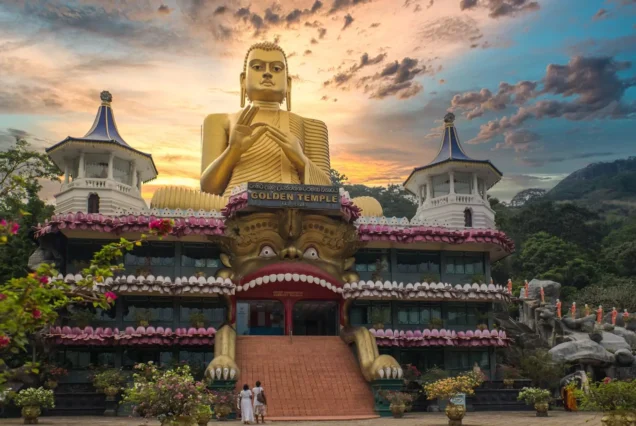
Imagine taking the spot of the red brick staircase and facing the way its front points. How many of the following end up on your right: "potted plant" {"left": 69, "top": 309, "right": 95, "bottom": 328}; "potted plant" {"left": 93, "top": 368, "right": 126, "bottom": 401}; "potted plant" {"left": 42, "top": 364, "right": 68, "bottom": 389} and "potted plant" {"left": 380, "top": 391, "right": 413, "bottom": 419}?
3

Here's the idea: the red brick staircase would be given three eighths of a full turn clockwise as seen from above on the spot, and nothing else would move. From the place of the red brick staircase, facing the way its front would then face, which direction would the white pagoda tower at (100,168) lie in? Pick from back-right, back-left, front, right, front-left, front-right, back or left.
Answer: front

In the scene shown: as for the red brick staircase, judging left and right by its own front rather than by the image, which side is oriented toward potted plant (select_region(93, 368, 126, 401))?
right

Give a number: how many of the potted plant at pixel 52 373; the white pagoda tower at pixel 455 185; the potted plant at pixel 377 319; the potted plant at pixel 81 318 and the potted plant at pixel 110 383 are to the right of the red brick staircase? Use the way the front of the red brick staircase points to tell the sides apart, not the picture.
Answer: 3

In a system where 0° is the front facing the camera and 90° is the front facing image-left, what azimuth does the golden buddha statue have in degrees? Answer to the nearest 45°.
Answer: approximately 0°

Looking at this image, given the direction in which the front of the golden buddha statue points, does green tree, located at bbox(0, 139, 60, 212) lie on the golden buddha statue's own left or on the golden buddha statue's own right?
on the golden buddha statue's own right

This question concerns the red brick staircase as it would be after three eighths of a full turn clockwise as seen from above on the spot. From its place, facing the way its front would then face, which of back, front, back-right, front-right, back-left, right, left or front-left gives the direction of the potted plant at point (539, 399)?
back-right

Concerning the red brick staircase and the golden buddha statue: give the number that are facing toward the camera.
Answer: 2

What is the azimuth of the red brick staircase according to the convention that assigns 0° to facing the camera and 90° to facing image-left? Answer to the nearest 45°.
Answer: approximately 0°

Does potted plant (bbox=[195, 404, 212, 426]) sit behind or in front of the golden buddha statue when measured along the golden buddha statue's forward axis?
in front

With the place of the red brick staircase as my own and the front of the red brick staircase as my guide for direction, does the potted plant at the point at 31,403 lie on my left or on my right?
on my right

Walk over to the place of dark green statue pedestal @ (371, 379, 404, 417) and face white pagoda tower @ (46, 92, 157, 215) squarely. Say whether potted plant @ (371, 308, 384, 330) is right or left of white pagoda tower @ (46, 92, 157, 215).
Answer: right

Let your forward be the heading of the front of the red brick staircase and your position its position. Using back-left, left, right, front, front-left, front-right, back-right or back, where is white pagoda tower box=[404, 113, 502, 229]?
back-left

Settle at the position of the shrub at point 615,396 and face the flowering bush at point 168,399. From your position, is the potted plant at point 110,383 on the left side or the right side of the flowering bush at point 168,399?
right
